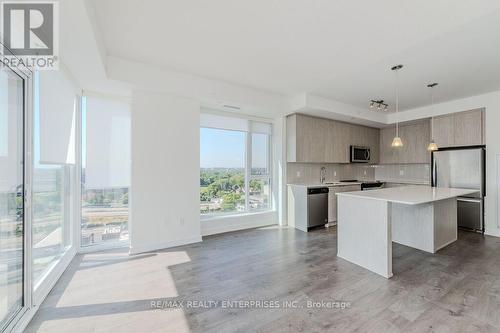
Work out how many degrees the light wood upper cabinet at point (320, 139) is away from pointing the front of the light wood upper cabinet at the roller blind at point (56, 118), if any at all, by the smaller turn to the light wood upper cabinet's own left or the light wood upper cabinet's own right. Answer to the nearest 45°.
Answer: approximately 90° to the light wood upper cabinet's own right

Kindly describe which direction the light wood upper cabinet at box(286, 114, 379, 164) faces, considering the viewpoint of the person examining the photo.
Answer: facing the viewer and to the right of the viewer

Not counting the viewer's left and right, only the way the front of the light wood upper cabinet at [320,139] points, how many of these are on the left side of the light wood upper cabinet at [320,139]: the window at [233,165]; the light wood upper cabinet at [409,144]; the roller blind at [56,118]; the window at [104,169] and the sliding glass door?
1

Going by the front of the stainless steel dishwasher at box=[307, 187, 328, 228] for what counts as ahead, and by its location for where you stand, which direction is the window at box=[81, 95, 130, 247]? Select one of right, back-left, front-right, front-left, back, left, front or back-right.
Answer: right

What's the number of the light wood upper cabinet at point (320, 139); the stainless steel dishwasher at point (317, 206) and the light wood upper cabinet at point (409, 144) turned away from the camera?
0

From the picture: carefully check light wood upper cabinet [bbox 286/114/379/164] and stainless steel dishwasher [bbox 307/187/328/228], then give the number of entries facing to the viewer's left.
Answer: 0

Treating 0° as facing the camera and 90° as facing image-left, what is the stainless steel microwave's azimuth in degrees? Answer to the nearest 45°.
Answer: approximately 315°

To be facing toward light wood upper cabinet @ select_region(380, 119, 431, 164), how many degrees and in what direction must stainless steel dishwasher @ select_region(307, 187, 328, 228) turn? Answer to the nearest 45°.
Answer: approximately 90° to its left

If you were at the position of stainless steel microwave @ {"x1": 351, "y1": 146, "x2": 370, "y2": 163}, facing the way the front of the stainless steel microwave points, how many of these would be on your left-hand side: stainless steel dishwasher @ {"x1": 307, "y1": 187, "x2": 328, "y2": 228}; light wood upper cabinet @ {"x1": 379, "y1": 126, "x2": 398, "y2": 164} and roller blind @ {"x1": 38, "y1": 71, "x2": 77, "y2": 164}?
1

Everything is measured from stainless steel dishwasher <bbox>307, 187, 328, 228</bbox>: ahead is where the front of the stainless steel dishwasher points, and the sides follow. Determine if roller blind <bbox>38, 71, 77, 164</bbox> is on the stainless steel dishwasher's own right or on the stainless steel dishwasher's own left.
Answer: on the stainless steel dishwasher's own right

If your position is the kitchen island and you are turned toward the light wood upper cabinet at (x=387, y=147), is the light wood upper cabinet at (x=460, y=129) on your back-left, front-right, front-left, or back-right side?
front-right

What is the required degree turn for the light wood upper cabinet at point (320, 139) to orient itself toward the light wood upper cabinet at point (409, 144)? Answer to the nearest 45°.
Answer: approximately 90° to its left

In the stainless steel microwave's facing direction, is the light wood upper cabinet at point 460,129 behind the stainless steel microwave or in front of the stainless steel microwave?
in front

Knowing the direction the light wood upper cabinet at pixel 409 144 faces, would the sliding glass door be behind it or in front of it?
in front

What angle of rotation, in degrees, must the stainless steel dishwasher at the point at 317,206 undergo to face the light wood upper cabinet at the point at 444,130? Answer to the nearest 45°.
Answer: approximately 45° to its left

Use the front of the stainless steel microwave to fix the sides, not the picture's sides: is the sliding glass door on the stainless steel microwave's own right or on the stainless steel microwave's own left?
on the stainless steel microwave's own right

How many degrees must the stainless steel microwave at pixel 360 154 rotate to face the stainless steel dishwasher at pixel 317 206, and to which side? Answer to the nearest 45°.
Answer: approximately 90° to its right

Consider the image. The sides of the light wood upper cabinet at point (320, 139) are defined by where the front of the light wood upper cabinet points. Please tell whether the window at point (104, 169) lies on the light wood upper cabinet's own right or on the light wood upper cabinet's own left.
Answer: on the light wood upper cabinet's own right

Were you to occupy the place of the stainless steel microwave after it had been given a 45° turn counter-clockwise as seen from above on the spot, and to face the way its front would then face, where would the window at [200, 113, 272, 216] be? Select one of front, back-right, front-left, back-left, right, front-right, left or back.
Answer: back-right
